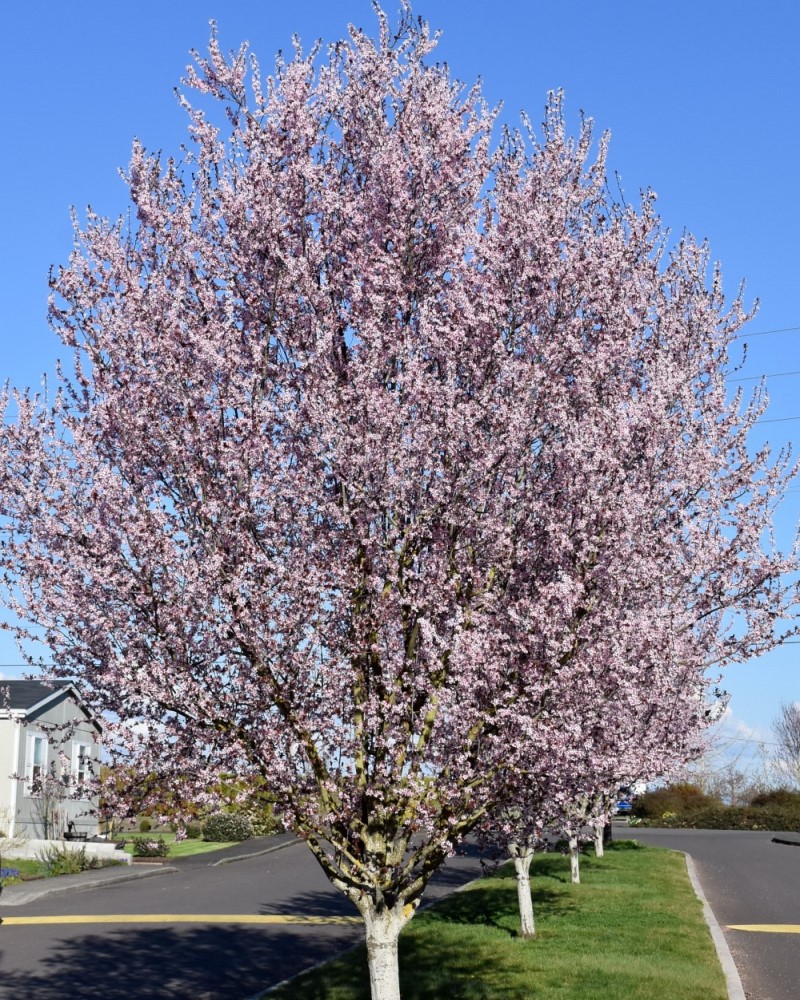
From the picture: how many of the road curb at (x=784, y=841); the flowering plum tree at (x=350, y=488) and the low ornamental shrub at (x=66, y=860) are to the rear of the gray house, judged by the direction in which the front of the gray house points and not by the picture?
0

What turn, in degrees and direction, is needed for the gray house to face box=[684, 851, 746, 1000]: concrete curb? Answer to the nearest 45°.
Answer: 0° — it already faces it

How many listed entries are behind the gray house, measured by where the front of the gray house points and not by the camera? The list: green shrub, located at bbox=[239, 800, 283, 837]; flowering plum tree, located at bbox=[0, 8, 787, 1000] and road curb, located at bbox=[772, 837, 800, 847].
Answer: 0

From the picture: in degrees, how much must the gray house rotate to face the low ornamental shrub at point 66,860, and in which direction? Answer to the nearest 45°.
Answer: approximately 45° to its right

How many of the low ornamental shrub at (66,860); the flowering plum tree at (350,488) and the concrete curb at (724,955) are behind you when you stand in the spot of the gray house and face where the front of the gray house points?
0

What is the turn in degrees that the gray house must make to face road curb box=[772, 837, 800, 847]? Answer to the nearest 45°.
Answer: approximately 45° to its left

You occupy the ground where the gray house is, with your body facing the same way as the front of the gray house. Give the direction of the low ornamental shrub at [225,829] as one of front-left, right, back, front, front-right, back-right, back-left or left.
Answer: left

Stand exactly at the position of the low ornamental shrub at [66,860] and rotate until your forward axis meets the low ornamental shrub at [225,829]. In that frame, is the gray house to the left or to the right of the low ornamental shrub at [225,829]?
left

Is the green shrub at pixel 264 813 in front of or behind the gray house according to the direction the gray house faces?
in front
